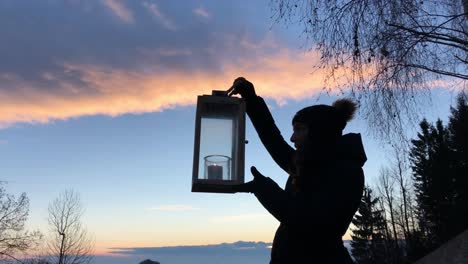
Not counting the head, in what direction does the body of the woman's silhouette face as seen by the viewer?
to the viewer's left

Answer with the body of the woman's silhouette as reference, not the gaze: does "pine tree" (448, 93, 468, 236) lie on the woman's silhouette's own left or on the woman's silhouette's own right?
on the woman's silhouette's own right

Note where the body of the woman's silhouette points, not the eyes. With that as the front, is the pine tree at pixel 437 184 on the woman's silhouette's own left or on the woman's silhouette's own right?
on the woman's silhouette's own right
